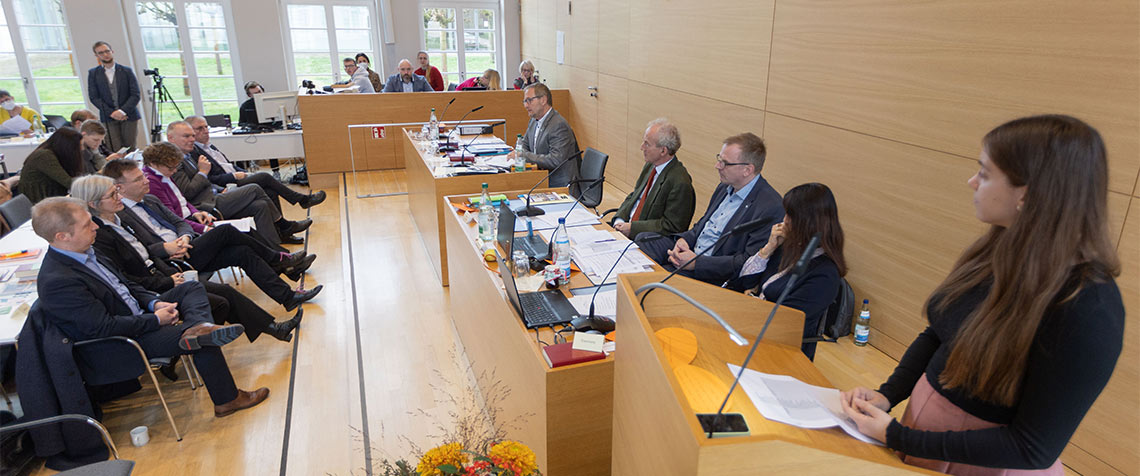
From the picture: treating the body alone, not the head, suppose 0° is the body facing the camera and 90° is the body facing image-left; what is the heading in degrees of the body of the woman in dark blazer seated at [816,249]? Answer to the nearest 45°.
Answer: approximately 90°

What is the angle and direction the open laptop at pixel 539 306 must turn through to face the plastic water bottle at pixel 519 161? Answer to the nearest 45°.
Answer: approximately 90° to its left

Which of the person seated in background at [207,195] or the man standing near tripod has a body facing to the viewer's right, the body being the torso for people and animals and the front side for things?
the person seated in background

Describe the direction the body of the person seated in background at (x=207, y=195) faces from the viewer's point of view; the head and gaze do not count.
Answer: to the viewer's right

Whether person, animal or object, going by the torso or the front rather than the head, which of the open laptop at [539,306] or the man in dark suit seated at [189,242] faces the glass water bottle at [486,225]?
the man in dark suit seated

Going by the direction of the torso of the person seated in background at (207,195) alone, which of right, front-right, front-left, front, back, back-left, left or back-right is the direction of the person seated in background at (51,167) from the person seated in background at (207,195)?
back

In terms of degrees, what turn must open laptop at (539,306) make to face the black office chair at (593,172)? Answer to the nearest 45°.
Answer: approximately 90° to its left

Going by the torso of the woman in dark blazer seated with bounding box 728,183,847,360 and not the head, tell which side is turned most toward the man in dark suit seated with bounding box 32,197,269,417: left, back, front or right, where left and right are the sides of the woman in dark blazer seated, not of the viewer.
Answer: front

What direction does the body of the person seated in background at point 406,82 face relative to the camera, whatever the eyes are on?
toward the camera

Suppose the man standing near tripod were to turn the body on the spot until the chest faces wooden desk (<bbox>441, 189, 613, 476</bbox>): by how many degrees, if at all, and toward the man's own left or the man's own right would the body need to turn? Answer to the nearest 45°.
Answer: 0° — they already face it

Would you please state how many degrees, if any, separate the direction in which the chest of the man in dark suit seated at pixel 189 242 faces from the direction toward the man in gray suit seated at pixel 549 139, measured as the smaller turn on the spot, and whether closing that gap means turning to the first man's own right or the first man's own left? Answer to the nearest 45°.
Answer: approximately 45° to the first man's own left

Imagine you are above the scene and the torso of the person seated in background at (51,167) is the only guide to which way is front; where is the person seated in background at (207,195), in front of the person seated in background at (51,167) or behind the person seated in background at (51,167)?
in front

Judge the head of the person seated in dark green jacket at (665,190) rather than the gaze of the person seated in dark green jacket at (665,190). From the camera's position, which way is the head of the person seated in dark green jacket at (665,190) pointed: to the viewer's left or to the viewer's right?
to the viewer's left

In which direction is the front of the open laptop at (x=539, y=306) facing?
to the viewer's right

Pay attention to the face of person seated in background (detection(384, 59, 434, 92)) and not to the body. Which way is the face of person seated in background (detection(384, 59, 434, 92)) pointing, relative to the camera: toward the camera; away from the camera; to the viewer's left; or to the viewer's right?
toward the camera

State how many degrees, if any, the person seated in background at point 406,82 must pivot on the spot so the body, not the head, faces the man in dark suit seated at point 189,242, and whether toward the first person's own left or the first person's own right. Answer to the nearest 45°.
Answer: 0° — they already face them

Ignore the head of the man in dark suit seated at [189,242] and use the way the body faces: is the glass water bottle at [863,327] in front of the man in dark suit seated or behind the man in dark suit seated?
in front
